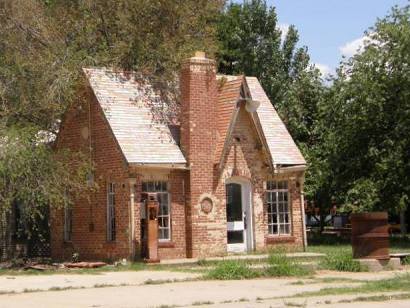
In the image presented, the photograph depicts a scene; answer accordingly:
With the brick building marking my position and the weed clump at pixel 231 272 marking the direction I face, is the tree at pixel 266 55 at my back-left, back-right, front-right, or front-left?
back-left

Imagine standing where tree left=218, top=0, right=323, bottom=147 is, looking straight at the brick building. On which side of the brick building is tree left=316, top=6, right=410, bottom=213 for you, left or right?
left

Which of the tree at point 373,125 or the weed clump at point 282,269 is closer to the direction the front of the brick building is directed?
the weed clump

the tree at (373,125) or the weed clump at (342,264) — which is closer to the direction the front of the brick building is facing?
the weed clump

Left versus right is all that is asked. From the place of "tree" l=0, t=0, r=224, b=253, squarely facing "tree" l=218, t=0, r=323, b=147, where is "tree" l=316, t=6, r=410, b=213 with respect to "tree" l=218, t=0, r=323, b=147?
right

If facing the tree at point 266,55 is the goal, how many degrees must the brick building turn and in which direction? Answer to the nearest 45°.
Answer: approximately 135° to its left

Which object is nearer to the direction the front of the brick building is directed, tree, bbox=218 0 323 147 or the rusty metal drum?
the rusty metal drum

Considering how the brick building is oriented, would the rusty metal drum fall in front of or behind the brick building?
in front

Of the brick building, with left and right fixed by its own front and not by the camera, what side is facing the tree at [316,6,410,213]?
left

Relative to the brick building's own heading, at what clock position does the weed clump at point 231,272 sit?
The weed clump is roughly at 1 o'clock from the brick building.

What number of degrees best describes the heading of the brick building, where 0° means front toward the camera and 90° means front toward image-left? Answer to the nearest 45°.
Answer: approximately 315°
